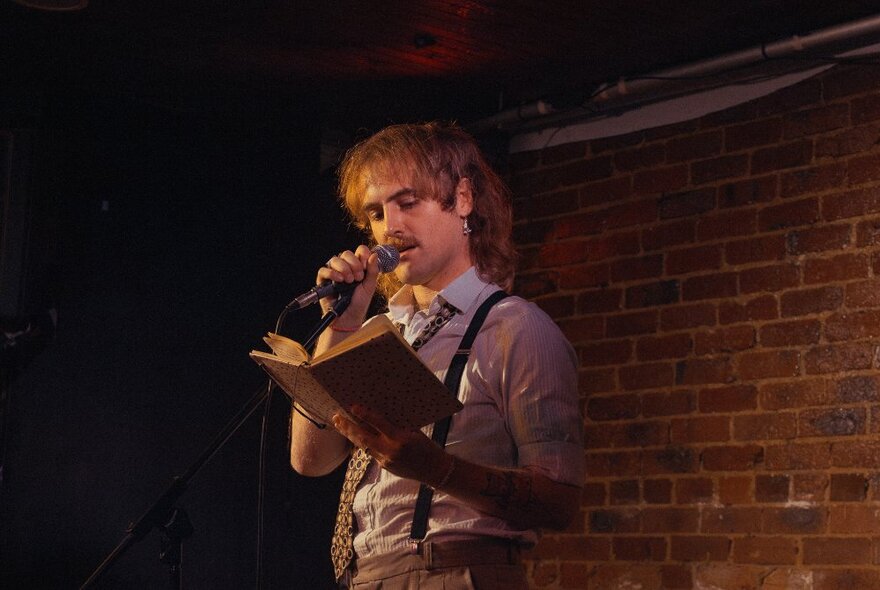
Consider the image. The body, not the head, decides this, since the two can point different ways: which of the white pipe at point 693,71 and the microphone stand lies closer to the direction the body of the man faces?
the microphone stand

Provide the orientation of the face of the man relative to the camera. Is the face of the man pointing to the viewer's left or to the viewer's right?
to the viewer's left

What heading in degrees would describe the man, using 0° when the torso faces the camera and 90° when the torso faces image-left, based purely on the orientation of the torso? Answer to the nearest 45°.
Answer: approximately 45°

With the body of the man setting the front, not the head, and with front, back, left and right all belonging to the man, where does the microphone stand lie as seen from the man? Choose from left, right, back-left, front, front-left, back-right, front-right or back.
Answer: right

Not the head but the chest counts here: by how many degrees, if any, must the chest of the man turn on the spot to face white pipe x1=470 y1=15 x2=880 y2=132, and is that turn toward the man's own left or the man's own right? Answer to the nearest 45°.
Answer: approximately 180°
